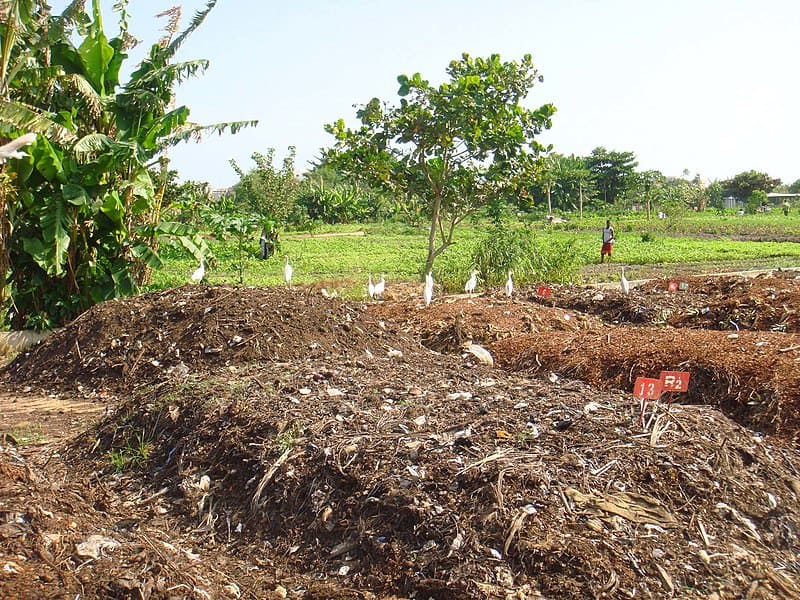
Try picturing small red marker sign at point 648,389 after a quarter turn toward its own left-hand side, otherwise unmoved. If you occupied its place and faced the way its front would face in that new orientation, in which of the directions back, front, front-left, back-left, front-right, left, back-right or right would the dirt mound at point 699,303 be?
left

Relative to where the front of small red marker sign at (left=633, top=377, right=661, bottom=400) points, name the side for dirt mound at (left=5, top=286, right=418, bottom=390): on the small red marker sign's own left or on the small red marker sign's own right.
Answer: on the small red marker sign's own right

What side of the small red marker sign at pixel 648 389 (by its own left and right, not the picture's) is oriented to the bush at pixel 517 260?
back

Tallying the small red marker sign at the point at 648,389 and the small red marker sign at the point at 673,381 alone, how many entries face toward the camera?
2

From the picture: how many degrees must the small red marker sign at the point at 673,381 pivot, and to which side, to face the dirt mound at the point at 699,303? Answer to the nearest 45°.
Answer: approximately 180°

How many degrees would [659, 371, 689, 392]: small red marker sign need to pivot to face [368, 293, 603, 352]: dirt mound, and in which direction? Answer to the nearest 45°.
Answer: approximately 135° to its right

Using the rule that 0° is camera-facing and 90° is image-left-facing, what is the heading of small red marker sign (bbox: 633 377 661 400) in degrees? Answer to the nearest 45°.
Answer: approximately 0°
